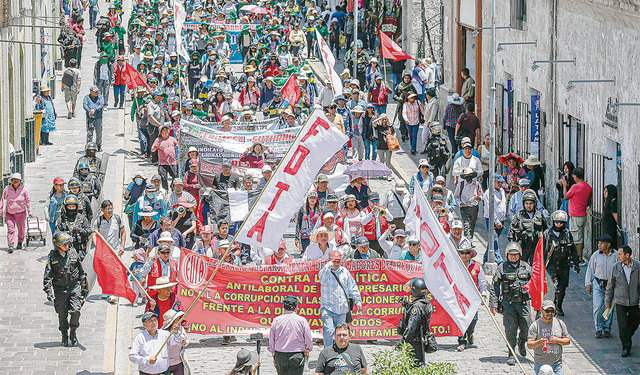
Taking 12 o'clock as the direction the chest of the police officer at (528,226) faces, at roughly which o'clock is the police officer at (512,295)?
the police officer at (512,295) is roughly at 12 o'clock from the police officer at (528,226).

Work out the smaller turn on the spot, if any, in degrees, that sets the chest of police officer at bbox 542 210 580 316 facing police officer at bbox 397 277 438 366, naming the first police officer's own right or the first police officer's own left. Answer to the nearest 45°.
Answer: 0° — they already face them

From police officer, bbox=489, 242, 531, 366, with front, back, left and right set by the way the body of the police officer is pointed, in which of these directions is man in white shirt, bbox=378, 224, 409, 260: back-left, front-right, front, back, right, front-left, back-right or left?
back-right

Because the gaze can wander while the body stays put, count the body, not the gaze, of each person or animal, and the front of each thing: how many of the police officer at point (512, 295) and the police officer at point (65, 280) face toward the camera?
2

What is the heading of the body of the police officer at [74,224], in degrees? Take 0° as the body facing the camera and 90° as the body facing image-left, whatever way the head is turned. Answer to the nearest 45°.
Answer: approximately 0°

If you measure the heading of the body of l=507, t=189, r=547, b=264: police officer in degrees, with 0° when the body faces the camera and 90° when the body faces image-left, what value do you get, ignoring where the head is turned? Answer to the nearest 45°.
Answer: approximately 0°

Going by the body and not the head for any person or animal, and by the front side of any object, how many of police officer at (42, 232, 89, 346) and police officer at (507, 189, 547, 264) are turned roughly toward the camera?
2

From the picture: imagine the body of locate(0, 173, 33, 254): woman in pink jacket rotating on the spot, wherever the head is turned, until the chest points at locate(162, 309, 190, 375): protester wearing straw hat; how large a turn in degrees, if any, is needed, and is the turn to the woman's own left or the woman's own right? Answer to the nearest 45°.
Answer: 0° — they already face them

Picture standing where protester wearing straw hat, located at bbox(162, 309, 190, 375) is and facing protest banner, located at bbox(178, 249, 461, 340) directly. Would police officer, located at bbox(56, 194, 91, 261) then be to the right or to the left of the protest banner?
left

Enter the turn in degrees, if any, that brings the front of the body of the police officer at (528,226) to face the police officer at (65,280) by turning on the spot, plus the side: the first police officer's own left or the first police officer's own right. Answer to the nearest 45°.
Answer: approximately 45° to the first police officer's own right
